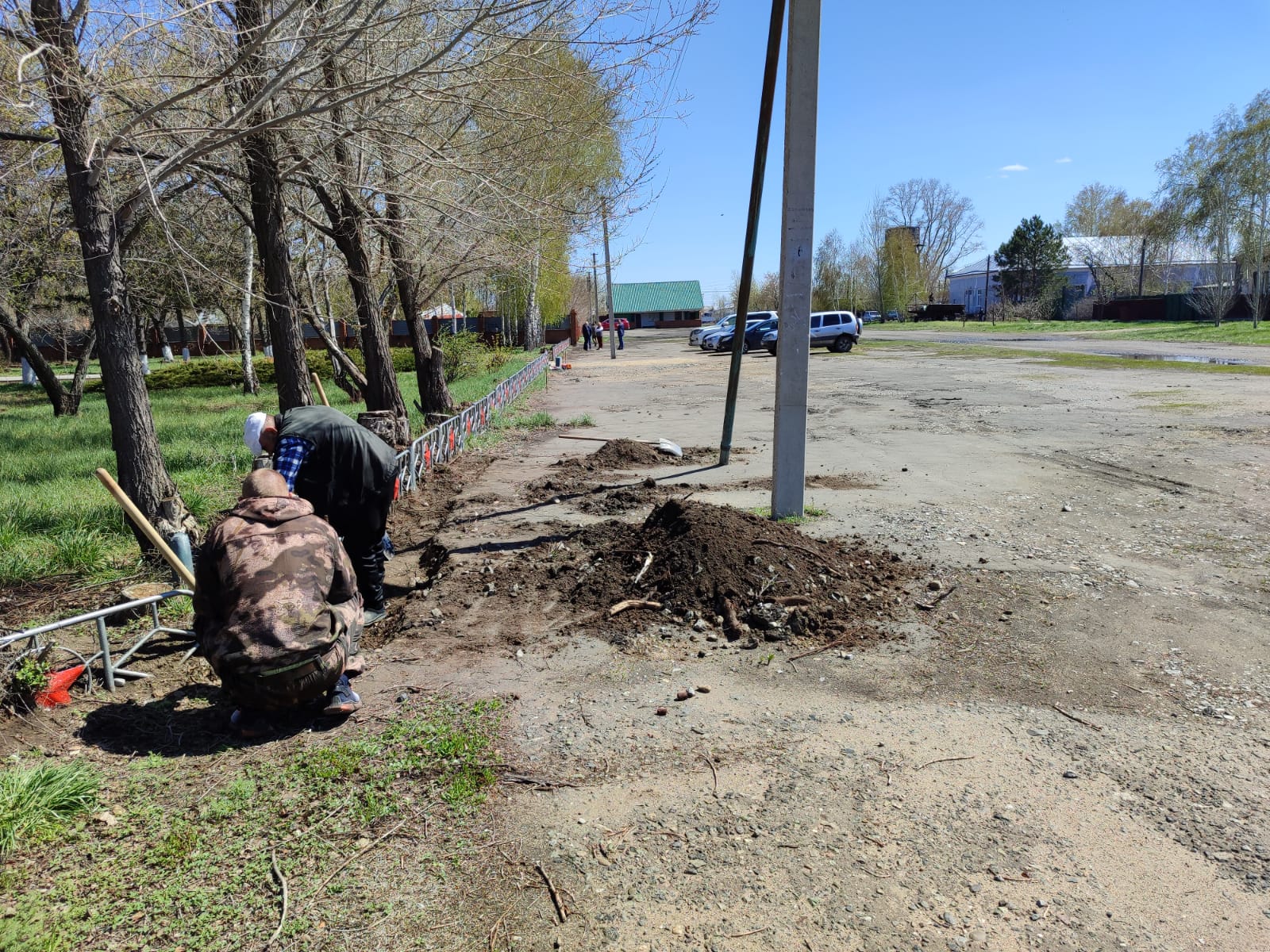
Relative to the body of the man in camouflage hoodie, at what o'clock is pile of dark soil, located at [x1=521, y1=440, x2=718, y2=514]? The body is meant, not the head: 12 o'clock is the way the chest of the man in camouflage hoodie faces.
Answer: The pile of dark soil is roughly at 1 o'clock from the man in camouflage hoodie.

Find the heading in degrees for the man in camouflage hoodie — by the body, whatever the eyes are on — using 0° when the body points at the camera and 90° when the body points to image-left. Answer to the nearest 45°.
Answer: approximately 180°

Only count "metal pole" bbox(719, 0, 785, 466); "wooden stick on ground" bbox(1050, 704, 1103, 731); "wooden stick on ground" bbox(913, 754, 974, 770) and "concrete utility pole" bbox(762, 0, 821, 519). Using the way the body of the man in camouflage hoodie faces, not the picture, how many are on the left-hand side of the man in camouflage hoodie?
0

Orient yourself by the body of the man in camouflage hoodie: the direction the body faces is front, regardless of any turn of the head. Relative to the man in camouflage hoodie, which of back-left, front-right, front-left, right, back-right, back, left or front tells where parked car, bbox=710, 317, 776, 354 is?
front-right

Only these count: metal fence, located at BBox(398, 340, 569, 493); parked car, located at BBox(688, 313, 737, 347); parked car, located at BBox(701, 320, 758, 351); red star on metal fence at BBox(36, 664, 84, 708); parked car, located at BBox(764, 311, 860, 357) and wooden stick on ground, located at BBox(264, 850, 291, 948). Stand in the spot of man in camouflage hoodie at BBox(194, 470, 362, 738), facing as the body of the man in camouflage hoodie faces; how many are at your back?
1

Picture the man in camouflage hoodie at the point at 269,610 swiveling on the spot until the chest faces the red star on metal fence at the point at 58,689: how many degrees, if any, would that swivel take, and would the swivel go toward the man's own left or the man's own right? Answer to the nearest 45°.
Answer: approximately 45° to the man's own left

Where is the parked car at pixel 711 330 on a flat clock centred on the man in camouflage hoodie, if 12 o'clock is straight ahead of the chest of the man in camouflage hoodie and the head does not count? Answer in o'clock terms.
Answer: The parked car is roughly at 1 o'clock from the man in camouflage hoodie.

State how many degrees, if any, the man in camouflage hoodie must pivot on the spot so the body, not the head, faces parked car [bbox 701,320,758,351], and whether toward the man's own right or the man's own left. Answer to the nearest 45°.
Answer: approximately 45° to the man's own right

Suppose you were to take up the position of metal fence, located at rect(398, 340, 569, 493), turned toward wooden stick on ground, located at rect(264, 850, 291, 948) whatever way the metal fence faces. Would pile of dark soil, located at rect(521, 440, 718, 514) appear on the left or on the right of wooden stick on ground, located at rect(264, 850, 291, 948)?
left

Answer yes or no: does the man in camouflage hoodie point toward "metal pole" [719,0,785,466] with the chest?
no

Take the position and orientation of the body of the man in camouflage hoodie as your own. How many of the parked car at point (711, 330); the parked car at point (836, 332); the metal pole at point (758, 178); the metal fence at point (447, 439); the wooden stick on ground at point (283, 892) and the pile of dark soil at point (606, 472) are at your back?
1

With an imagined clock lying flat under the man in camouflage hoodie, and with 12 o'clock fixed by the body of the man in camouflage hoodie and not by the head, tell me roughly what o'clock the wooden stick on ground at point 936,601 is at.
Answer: The wooden stick on ground is roughly at 3 o'clock from the man in camouflage hoodie.

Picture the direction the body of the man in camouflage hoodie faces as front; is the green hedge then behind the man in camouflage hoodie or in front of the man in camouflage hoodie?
in front

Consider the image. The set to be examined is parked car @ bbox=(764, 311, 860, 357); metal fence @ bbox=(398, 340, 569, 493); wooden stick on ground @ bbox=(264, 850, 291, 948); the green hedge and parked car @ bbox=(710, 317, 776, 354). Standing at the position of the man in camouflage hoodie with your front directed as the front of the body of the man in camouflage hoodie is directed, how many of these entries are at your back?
1

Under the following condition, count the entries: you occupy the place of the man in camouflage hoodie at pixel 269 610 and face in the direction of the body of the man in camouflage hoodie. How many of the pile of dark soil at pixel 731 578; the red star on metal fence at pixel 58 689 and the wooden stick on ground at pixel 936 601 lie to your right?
2

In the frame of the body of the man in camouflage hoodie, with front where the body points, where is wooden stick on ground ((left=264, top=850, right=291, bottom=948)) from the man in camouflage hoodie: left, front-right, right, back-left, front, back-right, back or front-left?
back

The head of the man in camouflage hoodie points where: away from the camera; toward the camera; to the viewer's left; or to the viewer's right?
away from the camera

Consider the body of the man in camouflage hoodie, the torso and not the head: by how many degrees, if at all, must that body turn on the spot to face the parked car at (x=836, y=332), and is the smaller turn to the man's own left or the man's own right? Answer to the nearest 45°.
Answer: approximately 45° to the man's own right
